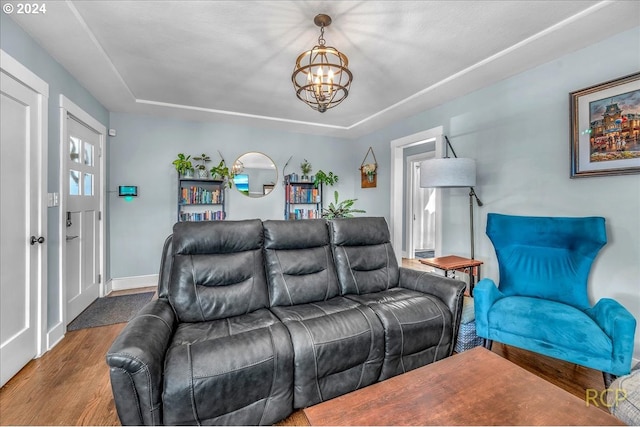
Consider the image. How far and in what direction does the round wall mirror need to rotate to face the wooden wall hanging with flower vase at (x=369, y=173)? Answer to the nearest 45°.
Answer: approximately 90° to its left

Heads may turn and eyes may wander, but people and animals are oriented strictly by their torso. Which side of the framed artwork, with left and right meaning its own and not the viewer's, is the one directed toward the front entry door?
front

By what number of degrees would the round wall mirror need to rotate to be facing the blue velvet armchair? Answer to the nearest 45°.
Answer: approximately 45° to its left

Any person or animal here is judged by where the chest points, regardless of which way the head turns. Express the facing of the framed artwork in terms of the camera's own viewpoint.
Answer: facing the viewer and to the left of the viewer

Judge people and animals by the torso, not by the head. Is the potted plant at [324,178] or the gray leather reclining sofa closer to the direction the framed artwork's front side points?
the gray leather reclining sofa

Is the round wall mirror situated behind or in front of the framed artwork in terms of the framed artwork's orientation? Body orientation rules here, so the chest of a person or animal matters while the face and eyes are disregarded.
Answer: in front

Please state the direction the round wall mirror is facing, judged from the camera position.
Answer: facing the viewer

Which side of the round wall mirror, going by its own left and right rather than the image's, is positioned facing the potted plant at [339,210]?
left

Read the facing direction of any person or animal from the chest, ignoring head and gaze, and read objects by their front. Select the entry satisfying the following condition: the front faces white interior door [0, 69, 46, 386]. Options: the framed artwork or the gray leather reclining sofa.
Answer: the framed artwork

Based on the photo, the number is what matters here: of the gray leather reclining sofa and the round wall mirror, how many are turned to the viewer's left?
0

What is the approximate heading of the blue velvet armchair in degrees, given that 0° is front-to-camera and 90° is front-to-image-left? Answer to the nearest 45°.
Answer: approximately 45°

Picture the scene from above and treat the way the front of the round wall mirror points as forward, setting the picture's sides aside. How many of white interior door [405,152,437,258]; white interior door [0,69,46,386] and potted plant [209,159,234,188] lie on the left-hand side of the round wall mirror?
1

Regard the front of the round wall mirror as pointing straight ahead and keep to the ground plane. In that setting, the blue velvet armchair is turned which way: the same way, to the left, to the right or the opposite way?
to the right

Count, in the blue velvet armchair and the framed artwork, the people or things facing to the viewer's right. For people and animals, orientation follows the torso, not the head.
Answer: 0

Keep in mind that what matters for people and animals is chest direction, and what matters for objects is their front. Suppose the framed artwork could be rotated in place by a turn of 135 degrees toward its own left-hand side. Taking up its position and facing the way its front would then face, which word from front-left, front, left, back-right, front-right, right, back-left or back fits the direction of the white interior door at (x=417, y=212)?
back-left

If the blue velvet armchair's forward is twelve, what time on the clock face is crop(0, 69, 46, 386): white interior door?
The white interior door is roughly at 12 o'clock from the blue velvet armchair.

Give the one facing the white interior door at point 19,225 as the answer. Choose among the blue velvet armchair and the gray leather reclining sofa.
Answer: the blue velvet armchair

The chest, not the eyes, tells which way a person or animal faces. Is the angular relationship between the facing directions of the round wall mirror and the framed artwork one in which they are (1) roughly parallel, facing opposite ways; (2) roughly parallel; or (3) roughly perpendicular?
roughly perpendicular
